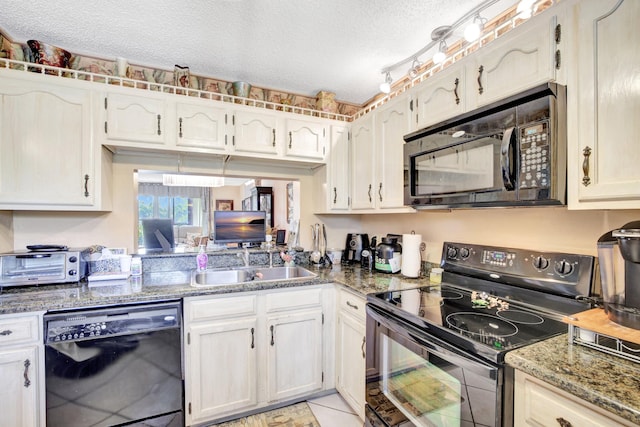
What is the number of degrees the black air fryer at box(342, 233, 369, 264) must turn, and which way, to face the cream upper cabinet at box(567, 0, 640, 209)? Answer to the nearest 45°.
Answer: approximately 90° to its left

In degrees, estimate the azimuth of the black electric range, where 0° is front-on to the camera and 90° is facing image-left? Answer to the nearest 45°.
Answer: approximately 45°

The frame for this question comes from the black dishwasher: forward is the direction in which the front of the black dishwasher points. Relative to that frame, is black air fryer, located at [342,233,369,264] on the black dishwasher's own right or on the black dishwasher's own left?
on the black dishwasher's own left

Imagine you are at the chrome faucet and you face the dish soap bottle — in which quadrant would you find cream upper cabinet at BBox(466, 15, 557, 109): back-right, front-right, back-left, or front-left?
back-left

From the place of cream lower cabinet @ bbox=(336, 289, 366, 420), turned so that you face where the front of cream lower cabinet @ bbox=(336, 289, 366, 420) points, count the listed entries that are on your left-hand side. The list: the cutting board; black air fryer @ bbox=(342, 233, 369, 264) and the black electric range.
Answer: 2

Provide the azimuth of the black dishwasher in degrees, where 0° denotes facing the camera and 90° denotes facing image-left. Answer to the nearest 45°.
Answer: approximately 0°

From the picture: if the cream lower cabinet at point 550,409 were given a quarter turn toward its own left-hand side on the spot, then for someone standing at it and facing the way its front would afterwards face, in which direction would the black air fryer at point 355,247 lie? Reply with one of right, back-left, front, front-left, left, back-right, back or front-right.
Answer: back

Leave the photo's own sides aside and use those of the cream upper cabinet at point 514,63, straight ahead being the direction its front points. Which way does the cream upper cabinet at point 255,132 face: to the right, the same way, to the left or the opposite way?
to the left

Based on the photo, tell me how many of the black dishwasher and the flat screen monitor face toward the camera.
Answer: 2
